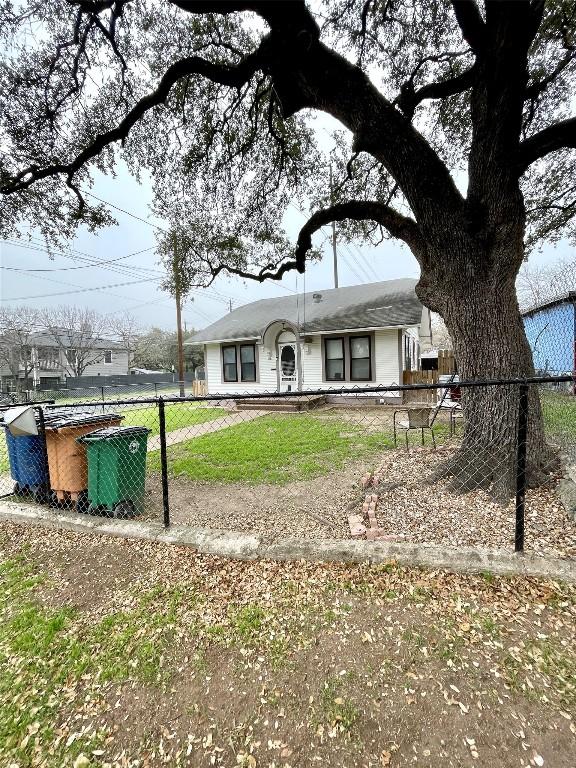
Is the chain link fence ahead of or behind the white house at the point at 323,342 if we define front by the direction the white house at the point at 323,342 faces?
ahead

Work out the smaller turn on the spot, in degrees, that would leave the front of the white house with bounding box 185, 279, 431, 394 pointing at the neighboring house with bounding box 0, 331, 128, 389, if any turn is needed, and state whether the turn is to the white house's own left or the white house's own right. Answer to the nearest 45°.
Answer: approximately 135° to the white house's own right

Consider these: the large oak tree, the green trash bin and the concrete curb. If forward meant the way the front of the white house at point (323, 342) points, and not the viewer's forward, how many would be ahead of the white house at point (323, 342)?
3

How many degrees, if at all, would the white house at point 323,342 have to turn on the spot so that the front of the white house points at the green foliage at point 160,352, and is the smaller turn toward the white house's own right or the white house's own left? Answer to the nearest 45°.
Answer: approximately 135° to the white house's own right

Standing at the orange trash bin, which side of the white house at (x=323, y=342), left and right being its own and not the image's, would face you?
front

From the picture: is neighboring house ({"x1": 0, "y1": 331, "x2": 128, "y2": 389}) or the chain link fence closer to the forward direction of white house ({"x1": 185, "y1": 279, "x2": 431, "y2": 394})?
the chain link fence

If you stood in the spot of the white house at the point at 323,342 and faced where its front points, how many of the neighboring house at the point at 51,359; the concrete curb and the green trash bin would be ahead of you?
2

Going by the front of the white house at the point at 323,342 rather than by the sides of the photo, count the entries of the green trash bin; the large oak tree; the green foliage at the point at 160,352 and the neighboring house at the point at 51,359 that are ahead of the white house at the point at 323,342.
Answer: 2

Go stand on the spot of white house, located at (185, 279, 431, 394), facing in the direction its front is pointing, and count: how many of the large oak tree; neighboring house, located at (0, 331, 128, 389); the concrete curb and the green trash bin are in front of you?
3

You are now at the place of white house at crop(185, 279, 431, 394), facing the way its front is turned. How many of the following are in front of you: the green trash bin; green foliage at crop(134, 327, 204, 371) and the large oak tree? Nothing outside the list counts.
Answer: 2

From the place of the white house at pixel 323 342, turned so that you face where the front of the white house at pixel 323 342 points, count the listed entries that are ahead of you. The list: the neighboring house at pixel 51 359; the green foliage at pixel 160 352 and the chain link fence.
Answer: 1

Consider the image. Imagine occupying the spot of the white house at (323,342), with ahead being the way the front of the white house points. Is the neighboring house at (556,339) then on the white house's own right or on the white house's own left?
on the white house's own left

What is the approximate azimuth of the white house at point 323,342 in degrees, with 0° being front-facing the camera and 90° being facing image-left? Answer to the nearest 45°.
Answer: approximately 0°

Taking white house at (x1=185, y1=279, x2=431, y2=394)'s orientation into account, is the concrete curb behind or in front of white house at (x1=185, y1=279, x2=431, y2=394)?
in front
